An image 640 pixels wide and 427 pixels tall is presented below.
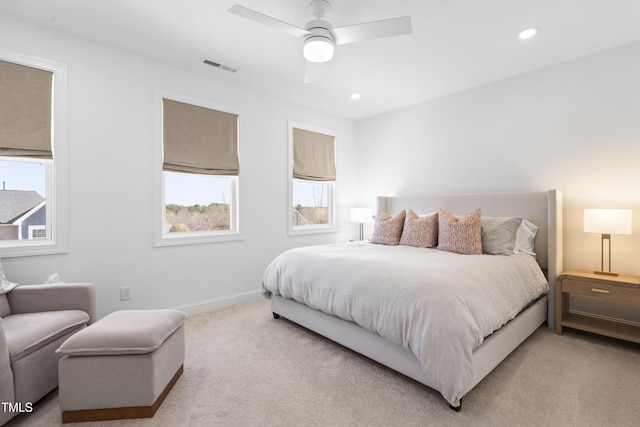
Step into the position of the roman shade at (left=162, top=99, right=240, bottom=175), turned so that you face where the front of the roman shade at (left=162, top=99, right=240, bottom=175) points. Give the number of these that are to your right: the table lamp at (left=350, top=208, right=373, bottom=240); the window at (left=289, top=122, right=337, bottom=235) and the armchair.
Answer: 1

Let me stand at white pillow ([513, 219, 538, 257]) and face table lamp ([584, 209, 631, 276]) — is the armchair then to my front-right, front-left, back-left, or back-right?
back-right

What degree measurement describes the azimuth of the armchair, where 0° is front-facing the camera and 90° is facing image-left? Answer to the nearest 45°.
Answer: approximately 315°

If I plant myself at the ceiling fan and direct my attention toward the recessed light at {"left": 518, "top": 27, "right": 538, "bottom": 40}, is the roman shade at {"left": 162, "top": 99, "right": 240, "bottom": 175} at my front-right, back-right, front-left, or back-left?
back-left

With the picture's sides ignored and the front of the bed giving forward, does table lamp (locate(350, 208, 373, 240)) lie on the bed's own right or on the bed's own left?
on the bed's own right

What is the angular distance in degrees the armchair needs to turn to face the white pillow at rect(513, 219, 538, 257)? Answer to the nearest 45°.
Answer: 0° — it already faces it

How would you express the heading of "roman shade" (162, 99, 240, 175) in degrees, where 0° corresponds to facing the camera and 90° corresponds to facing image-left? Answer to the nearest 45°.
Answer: approximately 315°

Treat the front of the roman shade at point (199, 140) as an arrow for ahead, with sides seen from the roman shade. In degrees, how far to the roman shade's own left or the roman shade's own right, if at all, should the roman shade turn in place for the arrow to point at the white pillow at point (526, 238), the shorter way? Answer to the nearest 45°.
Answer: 0° — it already faces it

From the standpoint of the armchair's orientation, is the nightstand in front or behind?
in front
